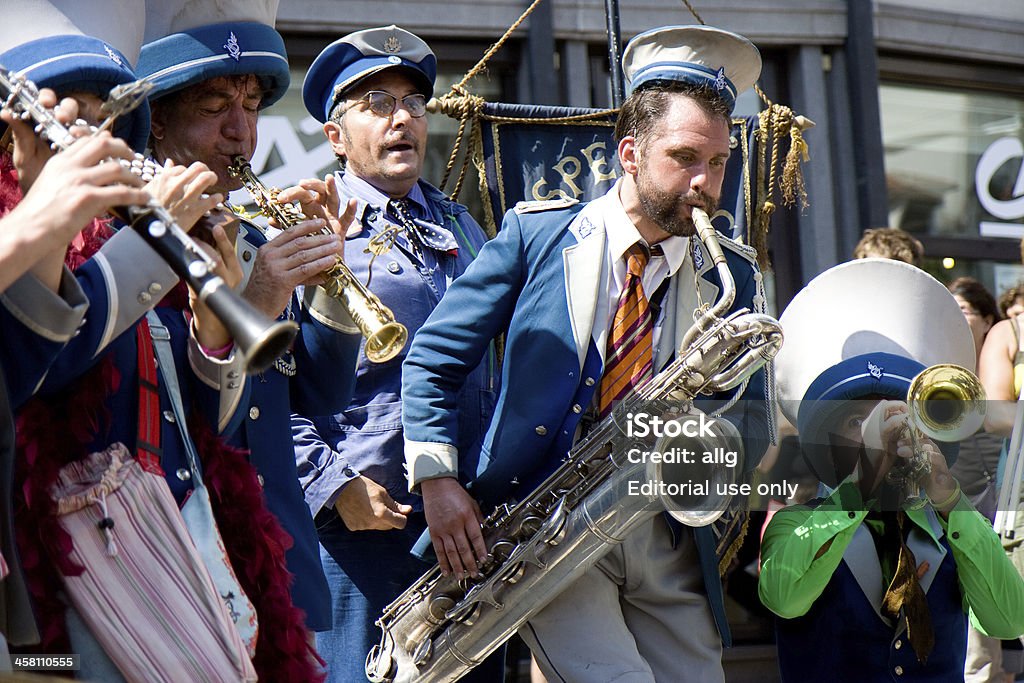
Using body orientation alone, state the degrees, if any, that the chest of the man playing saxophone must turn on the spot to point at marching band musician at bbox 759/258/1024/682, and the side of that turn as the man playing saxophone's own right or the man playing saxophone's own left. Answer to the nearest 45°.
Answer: approximately 90° to the man playing saxophone's own left

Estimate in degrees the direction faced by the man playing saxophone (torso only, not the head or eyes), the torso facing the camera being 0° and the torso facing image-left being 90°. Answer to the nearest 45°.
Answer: approximately 315°

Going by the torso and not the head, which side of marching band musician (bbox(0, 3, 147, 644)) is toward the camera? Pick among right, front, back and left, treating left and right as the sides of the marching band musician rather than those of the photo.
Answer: right

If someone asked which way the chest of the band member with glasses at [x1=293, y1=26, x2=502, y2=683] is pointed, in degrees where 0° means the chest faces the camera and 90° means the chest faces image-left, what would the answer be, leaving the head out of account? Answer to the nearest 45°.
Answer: approximately 315°

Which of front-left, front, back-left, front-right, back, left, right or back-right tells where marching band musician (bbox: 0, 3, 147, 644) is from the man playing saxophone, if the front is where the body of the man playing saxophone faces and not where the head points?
right

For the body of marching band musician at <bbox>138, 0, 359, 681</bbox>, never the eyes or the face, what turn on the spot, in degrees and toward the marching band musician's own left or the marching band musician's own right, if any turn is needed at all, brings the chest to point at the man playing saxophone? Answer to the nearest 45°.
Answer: approximately 90° to the marching band musician's own left

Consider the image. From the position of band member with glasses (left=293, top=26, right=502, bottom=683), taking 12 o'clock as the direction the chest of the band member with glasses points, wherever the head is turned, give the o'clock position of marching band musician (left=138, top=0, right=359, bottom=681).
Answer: The marching band musician is roughly at 2 o'clock from the band member with glasses.

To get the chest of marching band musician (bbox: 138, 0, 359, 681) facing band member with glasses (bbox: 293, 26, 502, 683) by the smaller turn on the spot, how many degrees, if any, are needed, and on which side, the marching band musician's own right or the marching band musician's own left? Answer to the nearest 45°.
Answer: approximately 90° to the marching band musician's own left

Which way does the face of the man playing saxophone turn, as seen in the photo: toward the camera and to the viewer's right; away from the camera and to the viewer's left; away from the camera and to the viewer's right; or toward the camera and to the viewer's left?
toward the camera and to the viewer's right

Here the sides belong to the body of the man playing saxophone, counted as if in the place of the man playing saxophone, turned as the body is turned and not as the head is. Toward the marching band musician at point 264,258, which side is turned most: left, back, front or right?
right
